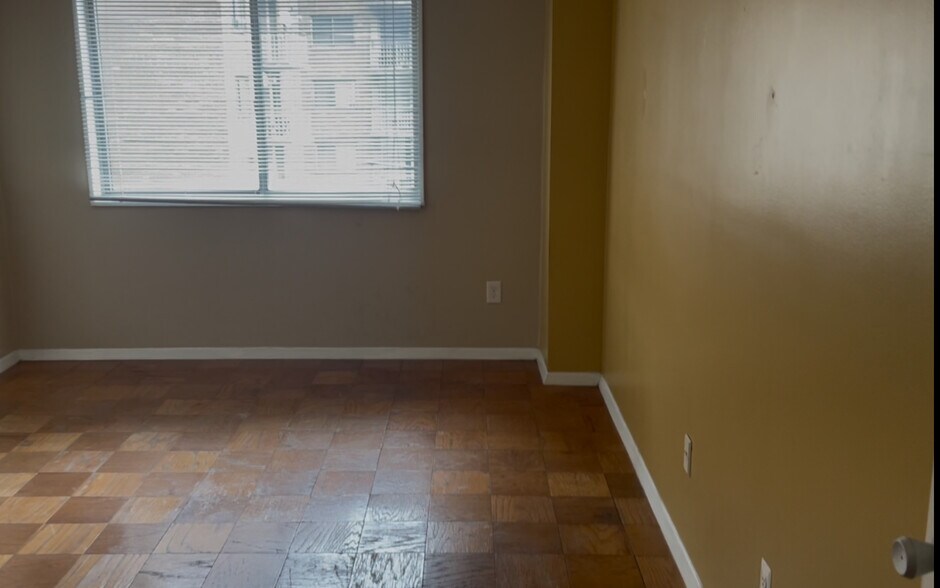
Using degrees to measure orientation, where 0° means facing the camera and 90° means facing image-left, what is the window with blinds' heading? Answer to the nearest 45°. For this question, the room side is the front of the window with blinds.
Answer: approximately 0°
